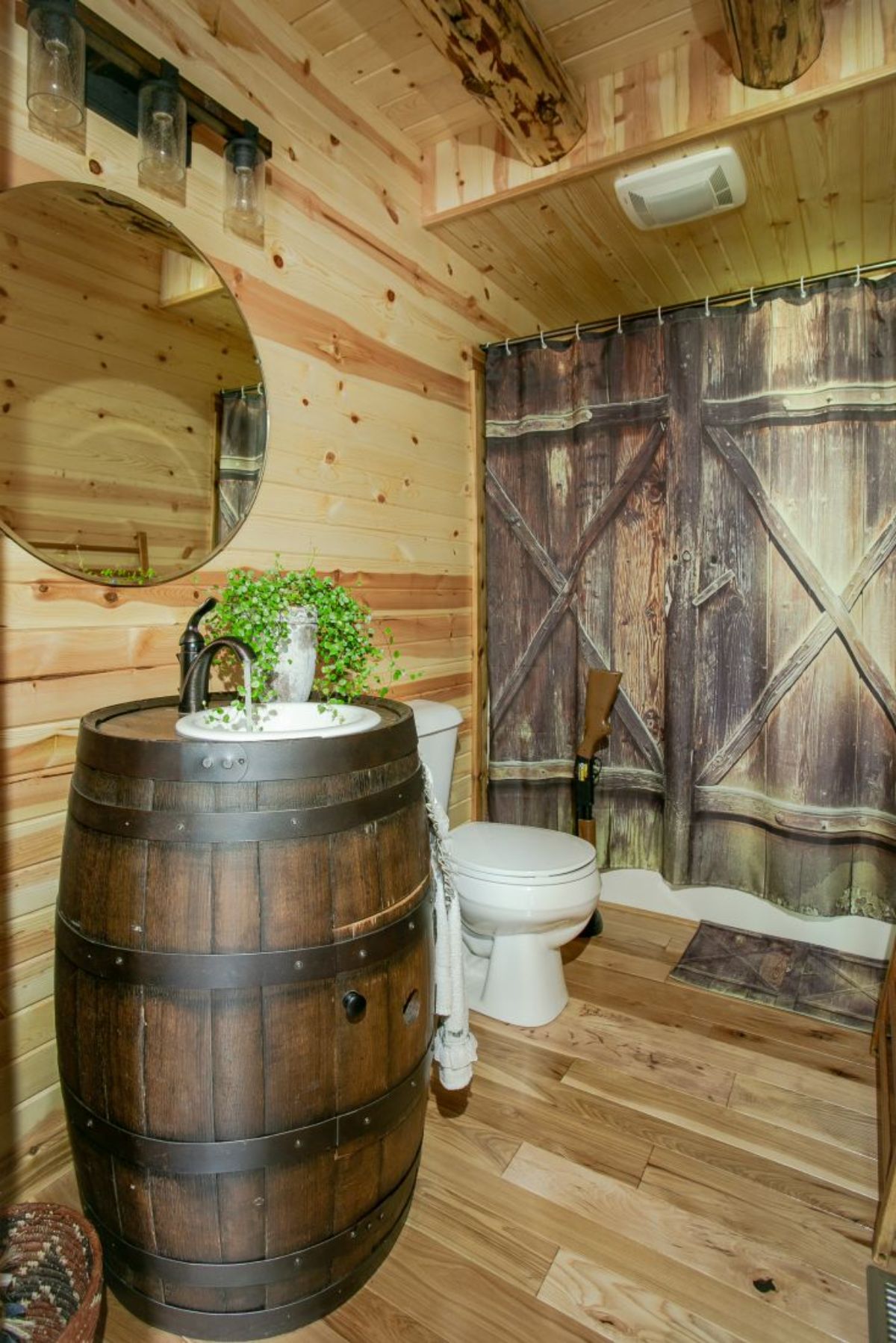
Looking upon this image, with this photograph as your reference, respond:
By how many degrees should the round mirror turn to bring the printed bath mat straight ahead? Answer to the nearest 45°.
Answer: approximately 45° to its left

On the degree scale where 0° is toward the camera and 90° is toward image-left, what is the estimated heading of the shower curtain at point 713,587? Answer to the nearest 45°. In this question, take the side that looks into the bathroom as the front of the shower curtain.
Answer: approximately 45°

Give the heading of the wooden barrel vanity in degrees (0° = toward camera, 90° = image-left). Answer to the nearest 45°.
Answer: approximately 315°

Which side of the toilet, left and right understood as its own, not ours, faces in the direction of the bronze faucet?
right

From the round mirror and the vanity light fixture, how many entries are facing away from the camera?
0

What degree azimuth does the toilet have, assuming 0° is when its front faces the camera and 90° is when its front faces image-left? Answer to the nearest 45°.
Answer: approximately 315°

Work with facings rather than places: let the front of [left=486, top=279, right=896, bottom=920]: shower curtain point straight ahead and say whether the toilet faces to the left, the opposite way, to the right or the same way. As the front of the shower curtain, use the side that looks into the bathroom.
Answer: to the left

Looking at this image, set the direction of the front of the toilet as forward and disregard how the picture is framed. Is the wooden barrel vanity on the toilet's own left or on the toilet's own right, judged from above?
on the toilet's own right

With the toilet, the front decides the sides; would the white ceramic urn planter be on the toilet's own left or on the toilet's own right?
on the toilet's own right
